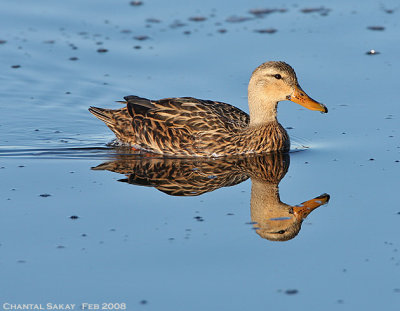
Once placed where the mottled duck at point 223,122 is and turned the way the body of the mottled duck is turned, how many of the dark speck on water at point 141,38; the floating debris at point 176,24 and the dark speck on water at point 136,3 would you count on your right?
0

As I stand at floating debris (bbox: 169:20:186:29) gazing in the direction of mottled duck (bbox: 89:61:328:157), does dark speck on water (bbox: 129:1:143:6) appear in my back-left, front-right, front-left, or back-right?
back-right

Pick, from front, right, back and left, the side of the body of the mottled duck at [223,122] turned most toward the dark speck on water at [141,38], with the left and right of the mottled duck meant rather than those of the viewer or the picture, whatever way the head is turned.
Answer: left

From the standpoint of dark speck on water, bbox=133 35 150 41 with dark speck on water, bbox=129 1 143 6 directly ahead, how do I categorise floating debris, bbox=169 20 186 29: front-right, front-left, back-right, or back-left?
front-right

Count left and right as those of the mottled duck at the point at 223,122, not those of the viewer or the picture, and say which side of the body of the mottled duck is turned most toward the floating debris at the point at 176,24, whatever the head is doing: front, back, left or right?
left

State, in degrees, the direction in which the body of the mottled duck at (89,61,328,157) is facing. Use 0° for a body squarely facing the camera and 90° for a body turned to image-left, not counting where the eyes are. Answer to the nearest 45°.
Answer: approximately 270°

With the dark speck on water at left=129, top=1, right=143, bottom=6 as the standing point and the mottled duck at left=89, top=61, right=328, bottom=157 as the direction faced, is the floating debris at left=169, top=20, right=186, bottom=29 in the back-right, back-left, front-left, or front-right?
front-left

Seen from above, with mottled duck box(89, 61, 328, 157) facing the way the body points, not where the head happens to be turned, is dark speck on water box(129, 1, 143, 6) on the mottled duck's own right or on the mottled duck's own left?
on the mottled duck's own left
